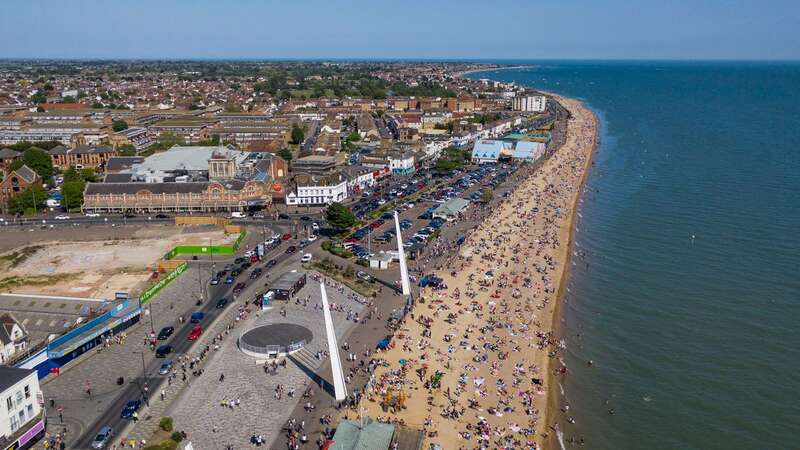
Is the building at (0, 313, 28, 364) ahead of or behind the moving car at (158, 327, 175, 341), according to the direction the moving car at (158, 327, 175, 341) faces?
behind

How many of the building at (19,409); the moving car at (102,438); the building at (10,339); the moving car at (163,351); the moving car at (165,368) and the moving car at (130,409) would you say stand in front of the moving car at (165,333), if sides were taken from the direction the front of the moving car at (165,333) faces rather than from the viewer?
0

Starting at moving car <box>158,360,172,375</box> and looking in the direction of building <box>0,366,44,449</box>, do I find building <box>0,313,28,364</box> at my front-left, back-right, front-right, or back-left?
front-right

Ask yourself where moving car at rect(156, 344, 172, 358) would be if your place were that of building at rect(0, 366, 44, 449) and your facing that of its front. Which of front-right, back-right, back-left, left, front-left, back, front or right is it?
left

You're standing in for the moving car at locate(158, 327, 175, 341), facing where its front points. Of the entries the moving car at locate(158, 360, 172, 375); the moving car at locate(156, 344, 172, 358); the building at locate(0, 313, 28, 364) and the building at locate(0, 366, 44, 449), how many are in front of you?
0

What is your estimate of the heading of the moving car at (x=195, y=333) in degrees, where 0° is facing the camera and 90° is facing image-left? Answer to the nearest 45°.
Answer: approximately 45°

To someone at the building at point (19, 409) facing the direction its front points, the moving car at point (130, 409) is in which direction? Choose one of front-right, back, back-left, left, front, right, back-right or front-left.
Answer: front-left

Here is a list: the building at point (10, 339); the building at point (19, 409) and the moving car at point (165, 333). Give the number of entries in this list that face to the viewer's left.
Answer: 0

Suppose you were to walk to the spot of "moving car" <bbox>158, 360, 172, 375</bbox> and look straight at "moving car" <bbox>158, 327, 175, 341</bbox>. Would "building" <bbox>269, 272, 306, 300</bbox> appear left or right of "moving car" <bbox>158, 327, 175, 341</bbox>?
right

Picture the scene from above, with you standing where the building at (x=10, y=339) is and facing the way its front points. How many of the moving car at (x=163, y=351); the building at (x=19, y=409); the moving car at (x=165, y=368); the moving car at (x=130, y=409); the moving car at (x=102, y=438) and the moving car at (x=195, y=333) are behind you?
0

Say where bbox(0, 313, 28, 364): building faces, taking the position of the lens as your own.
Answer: facing the viewer and to the right of the viewer

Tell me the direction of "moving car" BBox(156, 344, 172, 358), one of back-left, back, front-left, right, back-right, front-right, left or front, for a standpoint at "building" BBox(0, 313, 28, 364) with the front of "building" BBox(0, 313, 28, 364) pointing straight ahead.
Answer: front-left

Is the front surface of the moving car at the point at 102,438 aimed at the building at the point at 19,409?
no

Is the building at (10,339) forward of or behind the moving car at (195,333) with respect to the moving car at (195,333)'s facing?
forward

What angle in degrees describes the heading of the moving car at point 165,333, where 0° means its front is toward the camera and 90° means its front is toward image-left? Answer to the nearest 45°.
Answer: approximately 225°
